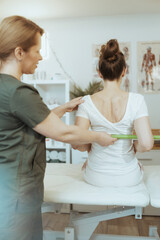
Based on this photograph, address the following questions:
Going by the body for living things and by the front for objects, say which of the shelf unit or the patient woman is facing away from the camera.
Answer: the patient woman

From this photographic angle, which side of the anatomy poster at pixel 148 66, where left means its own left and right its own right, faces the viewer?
front

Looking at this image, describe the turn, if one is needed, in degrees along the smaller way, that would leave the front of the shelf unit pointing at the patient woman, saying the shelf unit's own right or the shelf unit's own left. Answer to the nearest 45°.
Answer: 0° — it already faces them

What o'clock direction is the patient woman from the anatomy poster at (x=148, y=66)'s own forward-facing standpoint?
The patient woman is roughly at 12 o'clock from the anatomy poster.

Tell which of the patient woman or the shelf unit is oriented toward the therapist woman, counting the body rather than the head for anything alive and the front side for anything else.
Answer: the shelf unit

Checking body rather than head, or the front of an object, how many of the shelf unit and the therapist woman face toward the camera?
1

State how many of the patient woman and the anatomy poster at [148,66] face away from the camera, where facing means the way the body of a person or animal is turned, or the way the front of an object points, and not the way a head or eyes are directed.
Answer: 1

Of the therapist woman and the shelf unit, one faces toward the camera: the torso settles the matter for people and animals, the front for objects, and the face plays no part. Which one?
the shelf unit

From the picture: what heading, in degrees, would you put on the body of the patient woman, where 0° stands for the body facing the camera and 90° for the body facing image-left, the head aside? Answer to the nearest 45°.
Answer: approximately 180°

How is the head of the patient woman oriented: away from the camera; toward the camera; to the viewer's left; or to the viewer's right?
away from the camera

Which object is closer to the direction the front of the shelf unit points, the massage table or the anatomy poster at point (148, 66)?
the massage table

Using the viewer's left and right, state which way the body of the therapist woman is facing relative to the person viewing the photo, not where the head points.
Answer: facing away from the viewer and to the right of the viewer

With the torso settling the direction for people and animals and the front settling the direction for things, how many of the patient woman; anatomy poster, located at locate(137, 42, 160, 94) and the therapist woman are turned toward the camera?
1

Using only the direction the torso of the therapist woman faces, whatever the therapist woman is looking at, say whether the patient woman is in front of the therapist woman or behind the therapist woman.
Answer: in front

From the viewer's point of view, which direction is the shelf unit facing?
toward the camera

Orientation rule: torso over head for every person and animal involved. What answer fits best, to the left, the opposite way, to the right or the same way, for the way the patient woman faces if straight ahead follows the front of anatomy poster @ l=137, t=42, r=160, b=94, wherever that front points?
the opposite way

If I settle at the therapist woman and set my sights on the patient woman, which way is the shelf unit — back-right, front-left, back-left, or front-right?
front-left

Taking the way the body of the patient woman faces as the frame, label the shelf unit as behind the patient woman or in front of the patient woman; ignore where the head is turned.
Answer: in front

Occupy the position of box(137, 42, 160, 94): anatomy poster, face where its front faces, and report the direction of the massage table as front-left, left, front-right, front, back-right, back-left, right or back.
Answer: front
